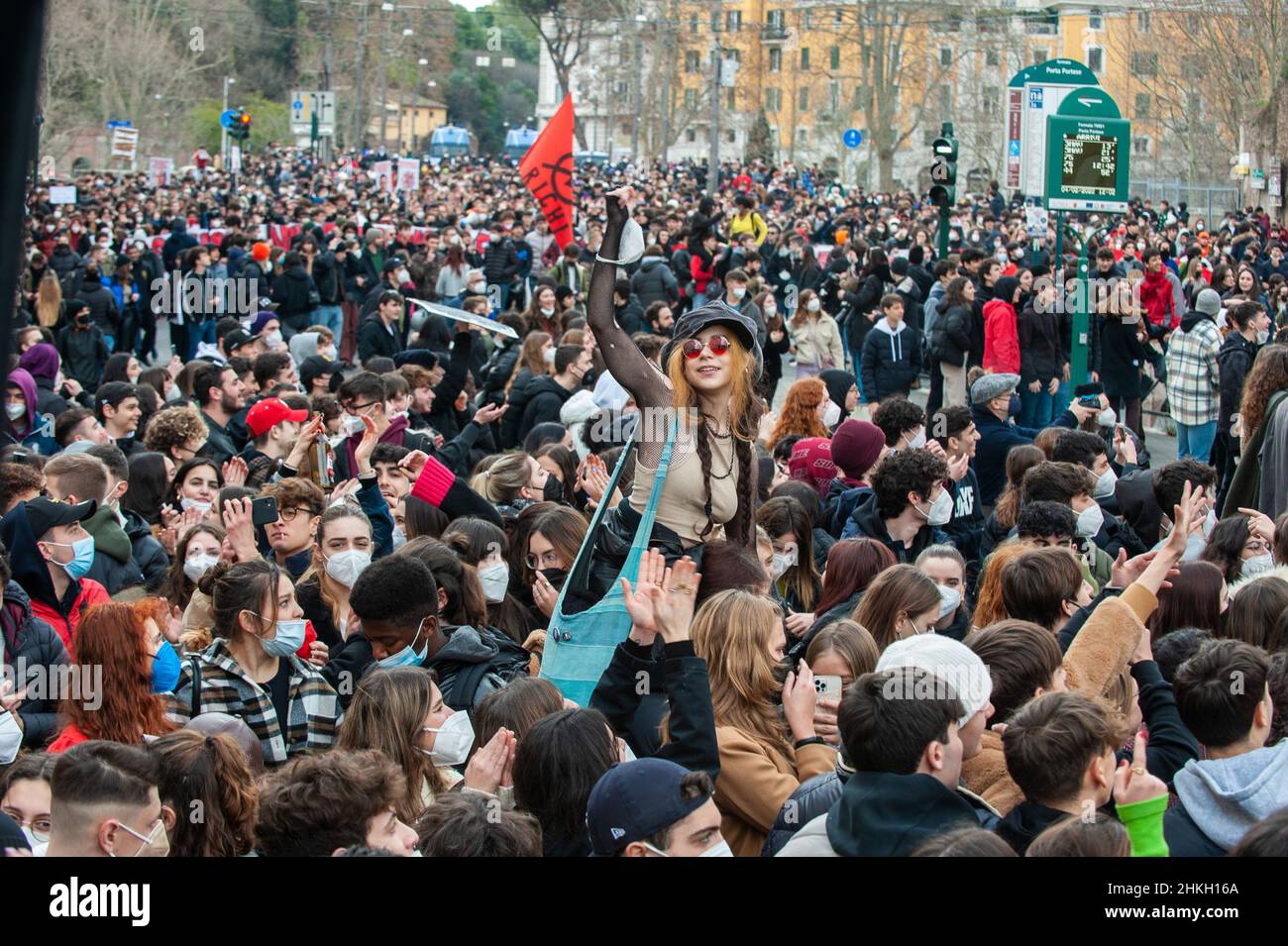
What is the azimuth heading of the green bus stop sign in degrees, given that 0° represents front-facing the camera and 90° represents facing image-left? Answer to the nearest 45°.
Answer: approximately 0°

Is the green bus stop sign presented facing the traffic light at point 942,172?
no

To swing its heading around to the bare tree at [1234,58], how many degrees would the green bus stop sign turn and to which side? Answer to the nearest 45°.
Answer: approximately 180°
